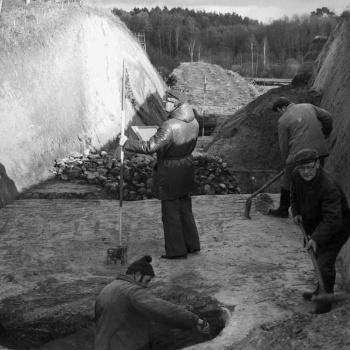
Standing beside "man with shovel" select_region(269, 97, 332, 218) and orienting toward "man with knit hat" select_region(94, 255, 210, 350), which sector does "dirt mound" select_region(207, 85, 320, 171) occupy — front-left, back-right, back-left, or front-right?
back-right

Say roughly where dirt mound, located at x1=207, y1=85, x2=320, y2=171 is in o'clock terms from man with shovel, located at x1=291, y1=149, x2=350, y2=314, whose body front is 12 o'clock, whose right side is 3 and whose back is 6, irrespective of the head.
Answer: The dirt mound is roughly at 4 o'clock from the man with shovel.

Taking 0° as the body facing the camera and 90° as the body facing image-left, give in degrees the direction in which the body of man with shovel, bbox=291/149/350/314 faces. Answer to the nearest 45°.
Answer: approximately 45°

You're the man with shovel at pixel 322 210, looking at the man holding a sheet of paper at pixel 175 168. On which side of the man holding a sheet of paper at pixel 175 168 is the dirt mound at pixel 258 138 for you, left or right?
right

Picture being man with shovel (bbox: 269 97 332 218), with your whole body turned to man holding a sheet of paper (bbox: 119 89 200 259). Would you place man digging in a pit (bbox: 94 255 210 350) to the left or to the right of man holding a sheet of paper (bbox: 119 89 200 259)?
left

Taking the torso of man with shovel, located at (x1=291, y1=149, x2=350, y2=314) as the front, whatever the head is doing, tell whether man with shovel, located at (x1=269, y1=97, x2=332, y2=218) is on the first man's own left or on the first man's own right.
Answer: on the first man's own right

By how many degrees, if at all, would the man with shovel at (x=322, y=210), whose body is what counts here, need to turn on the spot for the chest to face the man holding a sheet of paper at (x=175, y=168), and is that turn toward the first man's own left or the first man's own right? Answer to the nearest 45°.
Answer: approximately 90° to the first man's own right

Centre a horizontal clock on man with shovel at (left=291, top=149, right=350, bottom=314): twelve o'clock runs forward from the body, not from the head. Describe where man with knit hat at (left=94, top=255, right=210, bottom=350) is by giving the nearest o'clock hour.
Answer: man with knit hat at (left=94, top=255, right=210, bottom=350) is roughly at 12 o'clock from man with shovel at (left=291, top=149, right=350, bottom=314).
